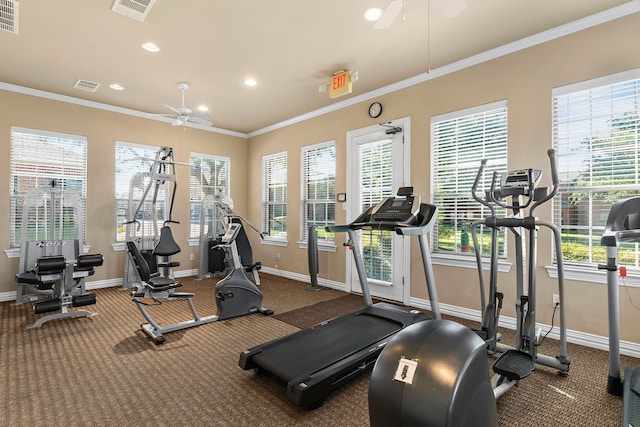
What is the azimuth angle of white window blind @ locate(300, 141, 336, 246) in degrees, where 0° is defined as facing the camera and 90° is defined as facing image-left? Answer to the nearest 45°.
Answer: approximately 45°

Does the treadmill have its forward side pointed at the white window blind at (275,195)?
no

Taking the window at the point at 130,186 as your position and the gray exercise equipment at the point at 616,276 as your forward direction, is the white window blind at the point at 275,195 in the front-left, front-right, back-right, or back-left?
front-left

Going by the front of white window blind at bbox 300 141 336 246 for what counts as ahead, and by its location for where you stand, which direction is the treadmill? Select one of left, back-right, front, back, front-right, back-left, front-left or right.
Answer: front-left

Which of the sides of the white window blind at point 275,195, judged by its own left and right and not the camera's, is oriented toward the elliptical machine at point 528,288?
left

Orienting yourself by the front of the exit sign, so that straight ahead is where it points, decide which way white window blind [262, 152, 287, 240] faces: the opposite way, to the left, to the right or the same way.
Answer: the same way

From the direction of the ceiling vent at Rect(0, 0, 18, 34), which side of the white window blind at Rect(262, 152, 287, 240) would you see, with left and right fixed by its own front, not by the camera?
front

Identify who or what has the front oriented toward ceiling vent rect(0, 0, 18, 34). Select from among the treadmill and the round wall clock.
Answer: the round wall clock

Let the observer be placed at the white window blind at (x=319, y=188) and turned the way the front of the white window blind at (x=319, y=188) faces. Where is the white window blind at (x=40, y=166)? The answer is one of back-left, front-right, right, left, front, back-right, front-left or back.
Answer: front-right

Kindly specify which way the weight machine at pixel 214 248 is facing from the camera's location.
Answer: facing the viewer and to the right of the viewer

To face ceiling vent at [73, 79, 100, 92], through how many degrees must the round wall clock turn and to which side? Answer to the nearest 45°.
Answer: approximately 45° to its right

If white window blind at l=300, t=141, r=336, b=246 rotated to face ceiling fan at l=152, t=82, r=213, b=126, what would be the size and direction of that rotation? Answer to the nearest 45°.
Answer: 0° — it already faces it

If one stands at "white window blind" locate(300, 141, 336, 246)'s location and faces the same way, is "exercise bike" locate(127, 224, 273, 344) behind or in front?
in front

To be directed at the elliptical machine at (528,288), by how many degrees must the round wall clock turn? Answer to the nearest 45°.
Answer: approximately 90° to its left

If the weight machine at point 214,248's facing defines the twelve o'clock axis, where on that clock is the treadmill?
The treadmill is roughly at 1 o'clock from the weight machine.

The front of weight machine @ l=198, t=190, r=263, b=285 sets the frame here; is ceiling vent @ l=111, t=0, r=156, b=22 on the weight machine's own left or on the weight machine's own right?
on the weight machine's own right

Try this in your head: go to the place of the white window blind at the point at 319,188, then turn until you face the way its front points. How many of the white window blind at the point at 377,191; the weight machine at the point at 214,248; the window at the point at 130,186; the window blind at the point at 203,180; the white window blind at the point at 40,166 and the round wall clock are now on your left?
2

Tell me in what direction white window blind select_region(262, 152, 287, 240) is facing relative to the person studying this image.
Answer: facing the viewer and to the left of the viewer

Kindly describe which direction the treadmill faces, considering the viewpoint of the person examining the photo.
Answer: facing away from the viewer and to the right of the viewer

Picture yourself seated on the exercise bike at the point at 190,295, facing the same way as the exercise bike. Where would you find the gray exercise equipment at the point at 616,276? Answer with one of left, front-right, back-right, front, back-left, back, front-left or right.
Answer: right

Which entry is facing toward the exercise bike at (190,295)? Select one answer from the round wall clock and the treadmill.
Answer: the round wall clock

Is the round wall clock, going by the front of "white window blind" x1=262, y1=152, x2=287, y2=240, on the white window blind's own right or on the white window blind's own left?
on the white window blind's own left
